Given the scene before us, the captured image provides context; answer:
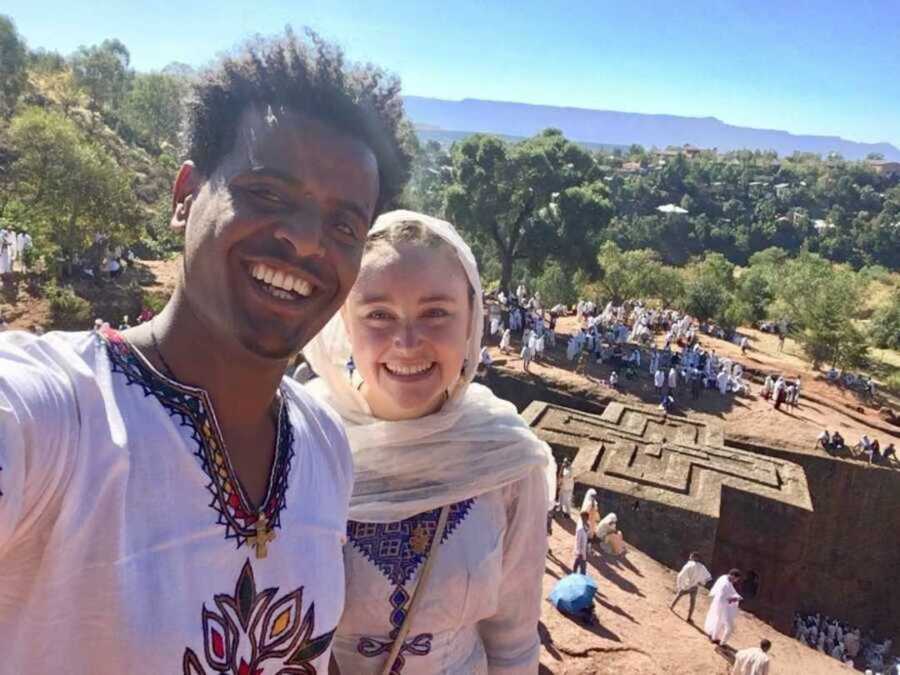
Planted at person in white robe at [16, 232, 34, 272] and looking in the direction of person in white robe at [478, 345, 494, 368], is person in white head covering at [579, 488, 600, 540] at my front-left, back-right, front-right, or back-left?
front-right

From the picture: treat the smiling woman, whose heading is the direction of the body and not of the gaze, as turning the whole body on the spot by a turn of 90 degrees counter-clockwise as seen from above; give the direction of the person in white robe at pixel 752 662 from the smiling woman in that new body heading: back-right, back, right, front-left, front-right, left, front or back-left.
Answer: front-left

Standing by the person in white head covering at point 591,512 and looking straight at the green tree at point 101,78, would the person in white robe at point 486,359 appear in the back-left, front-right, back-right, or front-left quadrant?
front-right

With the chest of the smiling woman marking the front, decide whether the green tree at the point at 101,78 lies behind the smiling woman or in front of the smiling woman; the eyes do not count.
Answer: behind

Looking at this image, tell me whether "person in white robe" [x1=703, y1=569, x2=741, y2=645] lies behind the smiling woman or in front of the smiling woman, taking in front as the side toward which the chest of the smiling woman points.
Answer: behind

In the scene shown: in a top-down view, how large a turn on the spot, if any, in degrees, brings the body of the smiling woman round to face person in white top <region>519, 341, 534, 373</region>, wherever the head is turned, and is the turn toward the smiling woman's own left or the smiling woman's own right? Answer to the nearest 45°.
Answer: approximately 180°

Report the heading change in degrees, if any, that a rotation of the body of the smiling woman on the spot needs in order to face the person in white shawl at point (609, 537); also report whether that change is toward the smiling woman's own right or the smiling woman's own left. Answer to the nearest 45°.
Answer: approximately 180°

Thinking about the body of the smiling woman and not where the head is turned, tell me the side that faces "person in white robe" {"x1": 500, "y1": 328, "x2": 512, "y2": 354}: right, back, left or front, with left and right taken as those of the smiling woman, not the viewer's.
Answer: back

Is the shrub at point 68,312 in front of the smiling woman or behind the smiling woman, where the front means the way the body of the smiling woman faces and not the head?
behind

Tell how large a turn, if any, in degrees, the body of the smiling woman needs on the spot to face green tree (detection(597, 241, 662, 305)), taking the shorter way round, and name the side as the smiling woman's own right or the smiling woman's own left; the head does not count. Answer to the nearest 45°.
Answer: approximately 180°

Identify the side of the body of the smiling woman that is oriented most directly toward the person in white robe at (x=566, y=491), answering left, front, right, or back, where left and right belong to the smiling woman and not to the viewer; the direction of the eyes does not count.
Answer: back

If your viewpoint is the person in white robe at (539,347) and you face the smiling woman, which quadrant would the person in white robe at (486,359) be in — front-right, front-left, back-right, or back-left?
front-right

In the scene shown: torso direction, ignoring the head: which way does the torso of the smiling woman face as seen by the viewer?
toward the camera
